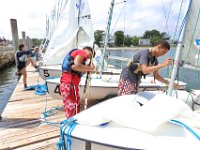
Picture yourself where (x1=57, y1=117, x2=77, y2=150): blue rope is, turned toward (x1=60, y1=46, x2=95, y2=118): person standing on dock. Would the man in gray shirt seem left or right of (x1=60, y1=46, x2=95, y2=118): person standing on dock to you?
right

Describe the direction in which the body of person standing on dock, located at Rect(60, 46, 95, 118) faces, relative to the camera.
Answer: to the viewer's right

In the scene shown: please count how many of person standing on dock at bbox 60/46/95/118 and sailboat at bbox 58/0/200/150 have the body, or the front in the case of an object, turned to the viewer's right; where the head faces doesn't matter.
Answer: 1
